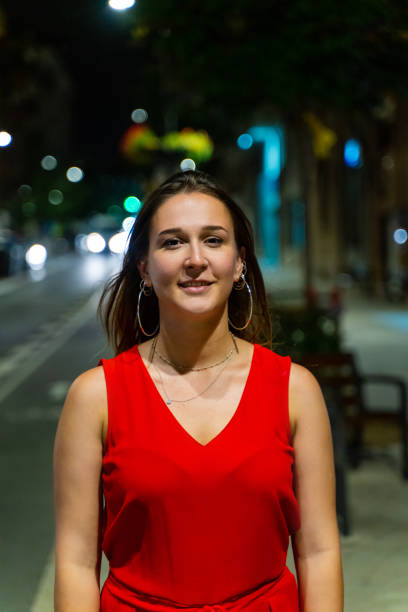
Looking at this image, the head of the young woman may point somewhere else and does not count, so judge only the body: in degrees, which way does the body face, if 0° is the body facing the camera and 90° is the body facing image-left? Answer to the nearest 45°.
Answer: approximately 0°

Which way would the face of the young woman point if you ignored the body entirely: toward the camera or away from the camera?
toward the camera
